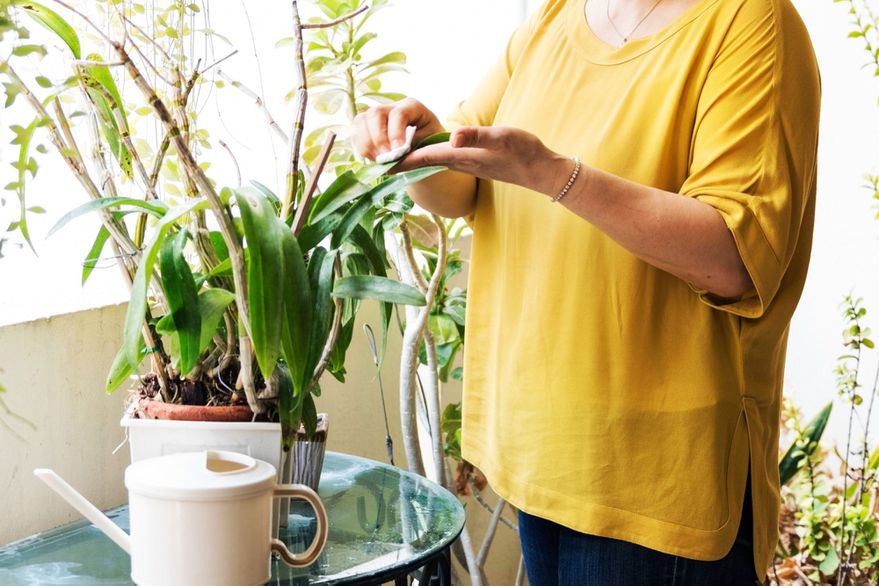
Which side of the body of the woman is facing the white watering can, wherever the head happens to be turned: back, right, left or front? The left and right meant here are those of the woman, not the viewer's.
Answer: front

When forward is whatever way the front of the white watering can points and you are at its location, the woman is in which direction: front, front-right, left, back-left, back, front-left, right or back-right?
back

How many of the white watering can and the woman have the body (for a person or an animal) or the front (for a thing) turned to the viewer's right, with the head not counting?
0

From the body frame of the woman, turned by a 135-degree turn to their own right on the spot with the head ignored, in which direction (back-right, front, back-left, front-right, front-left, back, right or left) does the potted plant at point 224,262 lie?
left

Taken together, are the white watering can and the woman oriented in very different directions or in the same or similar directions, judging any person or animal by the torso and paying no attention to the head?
same or similar directions

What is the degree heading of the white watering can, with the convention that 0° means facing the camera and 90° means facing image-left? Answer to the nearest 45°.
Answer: approximately 90°

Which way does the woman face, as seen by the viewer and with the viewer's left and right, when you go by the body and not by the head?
facing the viewer and to the left of the viewer
